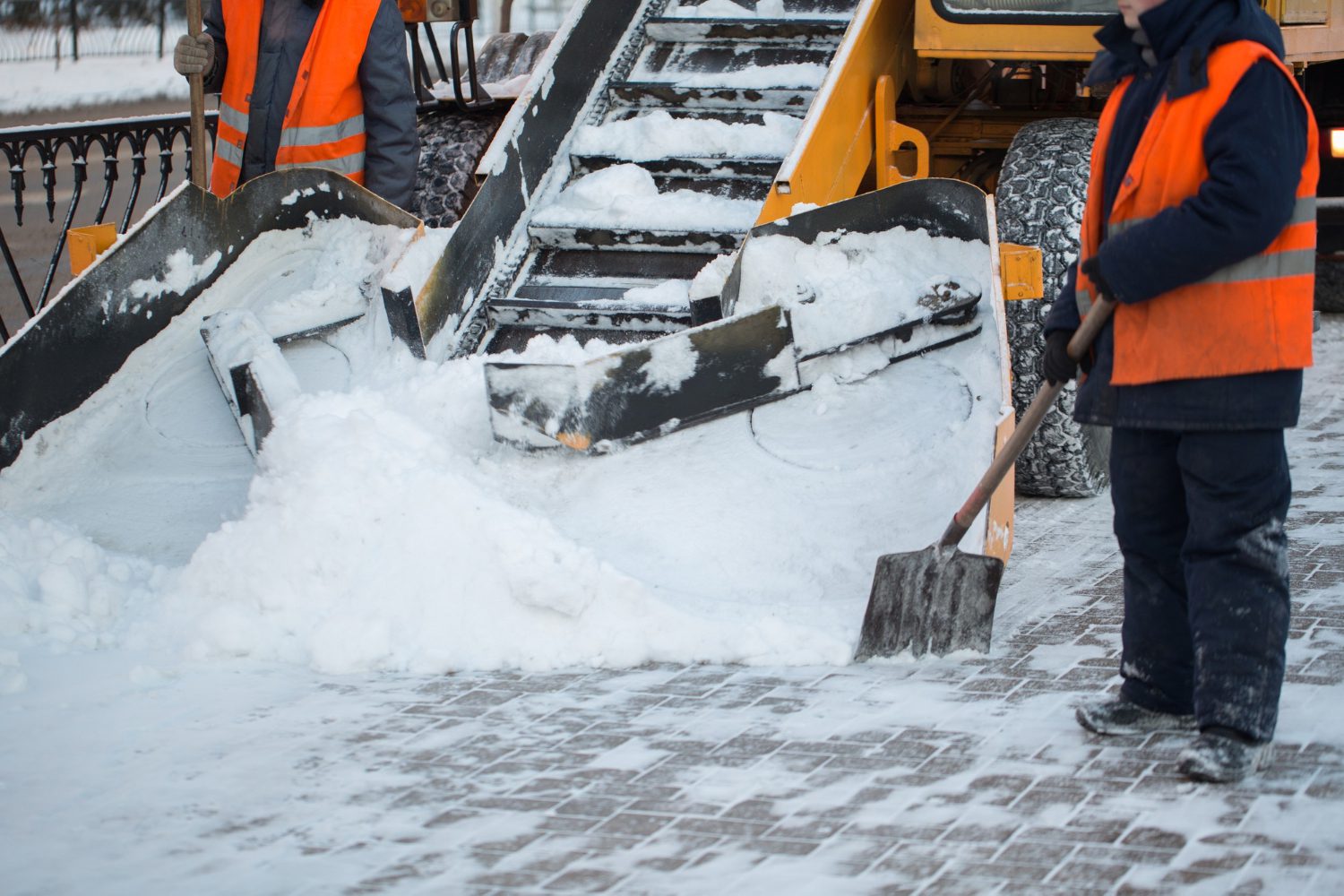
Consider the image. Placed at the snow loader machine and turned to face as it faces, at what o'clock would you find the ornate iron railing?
The ornate iron railing is roughly at 3 o'clock from the snow loader machine.

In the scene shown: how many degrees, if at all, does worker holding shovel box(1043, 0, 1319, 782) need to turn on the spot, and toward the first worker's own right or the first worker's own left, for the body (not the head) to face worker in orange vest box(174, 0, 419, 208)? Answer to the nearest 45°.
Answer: approximately 90° to the first worker's own right

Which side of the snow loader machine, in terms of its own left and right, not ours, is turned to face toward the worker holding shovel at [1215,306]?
left

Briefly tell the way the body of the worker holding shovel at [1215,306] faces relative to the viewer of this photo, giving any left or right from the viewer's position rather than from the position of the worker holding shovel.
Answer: facing the viewer and to the left of the viewer

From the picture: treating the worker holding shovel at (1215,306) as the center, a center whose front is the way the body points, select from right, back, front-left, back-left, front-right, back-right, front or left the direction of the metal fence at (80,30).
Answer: right

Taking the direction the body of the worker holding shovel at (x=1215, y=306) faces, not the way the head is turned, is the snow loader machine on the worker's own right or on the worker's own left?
on the worker's own right

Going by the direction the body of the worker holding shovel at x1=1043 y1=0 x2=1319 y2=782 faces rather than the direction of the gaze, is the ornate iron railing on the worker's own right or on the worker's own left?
on the worker's own right

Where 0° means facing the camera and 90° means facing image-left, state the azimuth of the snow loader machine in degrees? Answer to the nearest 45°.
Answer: approximately 45°

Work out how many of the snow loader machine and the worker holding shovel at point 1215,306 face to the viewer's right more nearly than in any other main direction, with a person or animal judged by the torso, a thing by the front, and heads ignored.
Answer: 0

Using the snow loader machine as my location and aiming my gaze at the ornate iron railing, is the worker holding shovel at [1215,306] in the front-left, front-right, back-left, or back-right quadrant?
back-left
